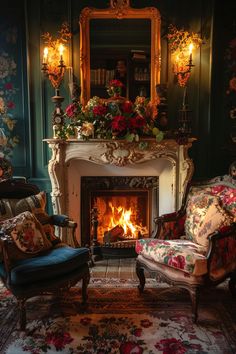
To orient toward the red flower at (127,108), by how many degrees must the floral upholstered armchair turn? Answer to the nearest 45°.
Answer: approximately 90° to its right

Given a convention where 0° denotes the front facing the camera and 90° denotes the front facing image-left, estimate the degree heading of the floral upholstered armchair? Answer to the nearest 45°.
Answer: approximately 45°

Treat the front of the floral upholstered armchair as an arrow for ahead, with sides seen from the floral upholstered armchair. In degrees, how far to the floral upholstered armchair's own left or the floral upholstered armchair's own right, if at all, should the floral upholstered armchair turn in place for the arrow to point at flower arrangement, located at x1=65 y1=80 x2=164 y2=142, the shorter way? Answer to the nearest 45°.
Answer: approximately 90° to the floral upholstered armchair's own right

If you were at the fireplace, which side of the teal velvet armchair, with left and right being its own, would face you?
left

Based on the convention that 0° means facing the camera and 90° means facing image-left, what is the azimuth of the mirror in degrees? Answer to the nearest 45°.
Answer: approximately 0°

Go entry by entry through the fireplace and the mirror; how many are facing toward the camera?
2

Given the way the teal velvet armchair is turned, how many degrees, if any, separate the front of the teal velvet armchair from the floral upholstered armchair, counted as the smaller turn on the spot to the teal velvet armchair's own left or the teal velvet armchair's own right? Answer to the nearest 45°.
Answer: approximately 45° to the teal velvet armchair's own left

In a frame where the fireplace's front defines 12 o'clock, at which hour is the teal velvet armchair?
The teal velvet armchair is roughly at 1 o'clock from the fireplace.

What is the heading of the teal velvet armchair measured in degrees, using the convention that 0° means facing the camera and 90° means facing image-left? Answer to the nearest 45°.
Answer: approximately 315°

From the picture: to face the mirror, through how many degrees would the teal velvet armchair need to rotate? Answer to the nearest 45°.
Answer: approximately 90° to its left
